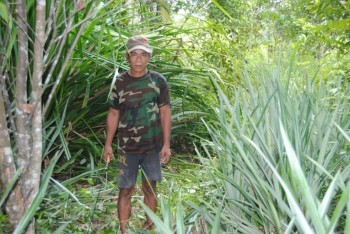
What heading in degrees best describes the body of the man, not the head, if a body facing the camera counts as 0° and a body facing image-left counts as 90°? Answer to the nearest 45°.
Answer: approximately 0°
